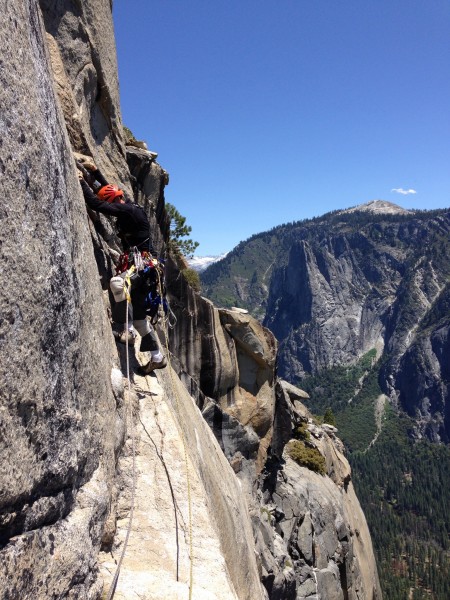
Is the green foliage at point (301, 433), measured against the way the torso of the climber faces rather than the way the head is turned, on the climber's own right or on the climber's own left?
on the climber's own right

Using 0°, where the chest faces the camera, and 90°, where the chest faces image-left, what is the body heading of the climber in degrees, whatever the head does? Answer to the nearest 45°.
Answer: approximately 90°

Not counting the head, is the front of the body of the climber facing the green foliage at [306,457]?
no
